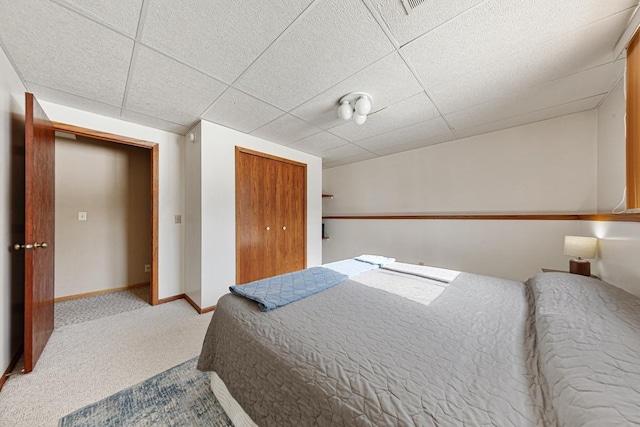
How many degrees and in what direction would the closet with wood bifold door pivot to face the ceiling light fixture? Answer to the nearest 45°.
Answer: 0° — it already faces it

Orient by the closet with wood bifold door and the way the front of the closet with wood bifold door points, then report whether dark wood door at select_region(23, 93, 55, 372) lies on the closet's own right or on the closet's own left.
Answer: on the closet's own right

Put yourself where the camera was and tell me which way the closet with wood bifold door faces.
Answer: facing the viewer and to the right of the viewer

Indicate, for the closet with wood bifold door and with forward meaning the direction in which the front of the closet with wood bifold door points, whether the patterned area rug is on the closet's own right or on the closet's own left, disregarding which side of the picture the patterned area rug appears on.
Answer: on the closet's own right
